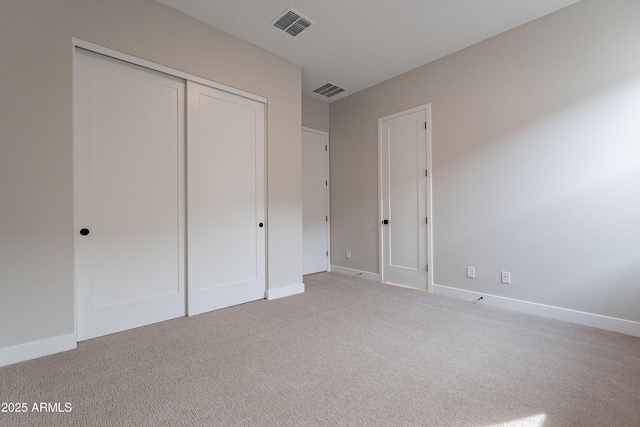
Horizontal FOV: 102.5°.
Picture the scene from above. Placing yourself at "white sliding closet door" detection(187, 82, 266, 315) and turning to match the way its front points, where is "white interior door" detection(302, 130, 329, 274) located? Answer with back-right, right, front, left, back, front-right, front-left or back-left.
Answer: left

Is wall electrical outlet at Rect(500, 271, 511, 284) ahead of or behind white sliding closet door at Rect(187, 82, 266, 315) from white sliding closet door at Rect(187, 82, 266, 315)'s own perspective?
ahead

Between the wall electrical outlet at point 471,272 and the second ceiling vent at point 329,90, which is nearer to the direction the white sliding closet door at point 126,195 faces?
the wall electrical outlet

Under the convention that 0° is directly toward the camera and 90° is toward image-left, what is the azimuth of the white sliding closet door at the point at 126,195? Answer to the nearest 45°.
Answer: approximately 315°

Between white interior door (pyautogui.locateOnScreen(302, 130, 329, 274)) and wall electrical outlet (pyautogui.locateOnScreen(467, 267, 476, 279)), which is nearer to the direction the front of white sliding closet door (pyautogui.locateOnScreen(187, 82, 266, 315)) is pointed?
the wall electrical outlet

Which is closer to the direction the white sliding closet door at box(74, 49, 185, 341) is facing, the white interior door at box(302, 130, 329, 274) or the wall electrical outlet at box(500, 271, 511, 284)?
the wall electrical outlet

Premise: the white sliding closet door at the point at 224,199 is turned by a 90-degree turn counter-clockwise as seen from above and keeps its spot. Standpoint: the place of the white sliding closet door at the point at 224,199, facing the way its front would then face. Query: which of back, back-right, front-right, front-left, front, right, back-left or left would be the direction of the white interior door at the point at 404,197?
front-right

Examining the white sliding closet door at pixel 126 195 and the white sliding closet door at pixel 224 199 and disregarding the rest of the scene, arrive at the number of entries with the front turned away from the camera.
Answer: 0

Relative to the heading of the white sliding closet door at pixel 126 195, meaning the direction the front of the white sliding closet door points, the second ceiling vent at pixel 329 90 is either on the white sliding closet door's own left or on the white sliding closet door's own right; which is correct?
on the white sliding closet door's own left

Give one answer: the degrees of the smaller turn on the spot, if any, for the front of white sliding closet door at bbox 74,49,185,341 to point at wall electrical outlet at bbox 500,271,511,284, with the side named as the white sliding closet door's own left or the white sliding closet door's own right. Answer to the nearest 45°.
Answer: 0° — it already faces it

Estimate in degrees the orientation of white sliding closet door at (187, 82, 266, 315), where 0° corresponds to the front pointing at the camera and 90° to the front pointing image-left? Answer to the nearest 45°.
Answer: approximately 315°

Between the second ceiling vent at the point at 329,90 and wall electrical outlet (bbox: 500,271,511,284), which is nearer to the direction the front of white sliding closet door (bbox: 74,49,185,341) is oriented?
the wall electrical outlet
